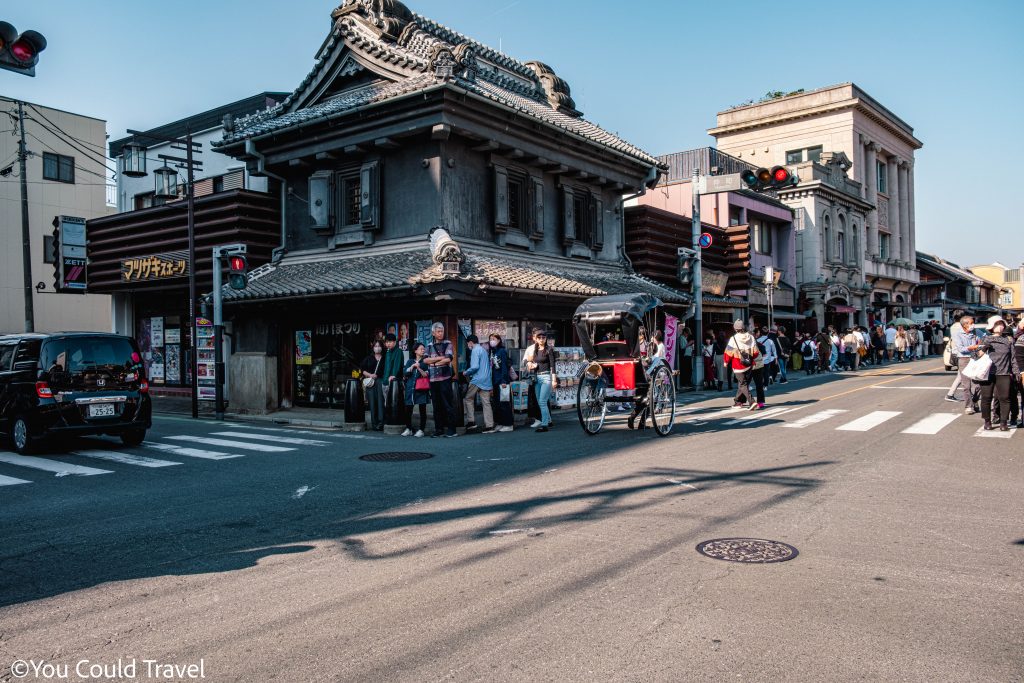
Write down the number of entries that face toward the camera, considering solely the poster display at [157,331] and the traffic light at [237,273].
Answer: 2

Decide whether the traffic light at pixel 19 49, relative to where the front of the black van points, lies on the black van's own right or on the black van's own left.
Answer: on the black van's own left

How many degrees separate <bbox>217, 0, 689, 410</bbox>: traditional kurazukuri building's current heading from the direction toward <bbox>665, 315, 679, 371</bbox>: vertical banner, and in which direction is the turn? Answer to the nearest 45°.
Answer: approximately 90° to its left

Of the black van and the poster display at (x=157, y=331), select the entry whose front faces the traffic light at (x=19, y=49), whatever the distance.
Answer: the poster display

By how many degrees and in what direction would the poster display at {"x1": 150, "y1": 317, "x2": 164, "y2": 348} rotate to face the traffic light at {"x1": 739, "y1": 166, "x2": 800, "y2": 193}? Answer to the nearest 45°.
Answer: approximately 135° to its left

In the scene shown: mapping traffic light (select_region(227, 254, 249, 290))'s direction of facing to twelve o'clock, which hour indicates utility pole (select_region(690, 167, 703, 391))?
The utility pole is roughly at 9 o'clock from the traffic light.

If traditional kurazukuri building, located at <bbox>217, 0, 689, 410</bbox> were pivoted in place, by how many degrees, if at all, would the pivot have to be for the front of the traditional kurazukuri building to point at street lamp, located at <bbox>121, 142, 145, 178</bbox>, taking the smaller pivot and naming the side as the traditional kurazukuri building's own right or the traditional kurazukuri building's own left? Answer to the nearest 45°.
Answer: approximately 135° to the traditional kurazukuri building's own right

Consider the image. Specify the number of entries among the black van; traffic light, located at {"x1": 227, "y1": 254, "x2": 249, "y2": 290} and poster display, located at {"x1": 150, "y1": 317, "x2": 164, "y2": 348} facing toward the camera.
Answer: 2

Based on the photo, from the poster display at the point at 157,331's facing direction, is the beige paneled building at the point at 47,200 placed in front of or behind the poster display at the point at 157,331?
behind

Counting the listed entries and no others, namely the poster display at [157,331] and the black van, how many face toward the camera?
1

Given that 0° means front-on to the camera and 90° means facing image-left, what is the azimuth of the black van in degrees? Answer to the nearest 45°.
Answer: approximately 135°
